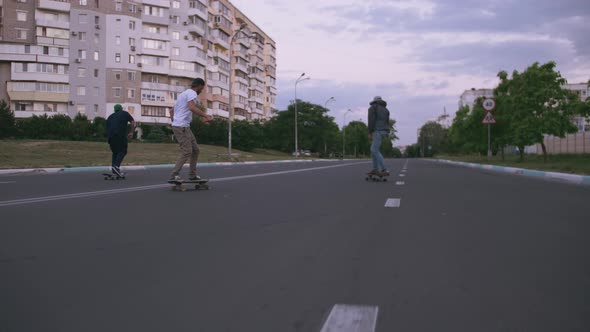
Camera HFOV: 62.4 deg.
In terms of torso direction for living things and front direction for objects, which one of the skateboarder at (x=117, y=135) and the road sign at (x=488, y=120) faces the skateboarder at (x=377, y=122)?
the road sign

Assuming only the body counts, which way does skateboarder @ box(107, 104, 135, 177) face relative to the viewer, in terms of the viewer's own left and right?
facing away from the viewer

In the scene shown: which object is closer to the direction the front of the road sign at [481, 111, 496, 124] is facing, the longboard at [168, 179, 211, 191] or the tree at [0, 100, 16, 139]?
the longboard

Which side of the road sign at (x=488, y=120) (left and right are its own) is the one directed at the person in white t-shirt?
front

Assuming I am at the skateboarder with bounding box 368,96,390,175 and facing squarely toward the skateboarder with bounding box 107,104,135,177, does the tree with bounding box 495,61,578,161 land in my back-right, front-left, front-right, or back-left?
back-right

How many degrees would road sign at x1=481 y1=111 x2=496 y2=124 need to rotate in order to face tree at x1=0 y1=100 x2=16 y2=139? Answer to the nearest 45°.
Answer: approximately 90° to its right

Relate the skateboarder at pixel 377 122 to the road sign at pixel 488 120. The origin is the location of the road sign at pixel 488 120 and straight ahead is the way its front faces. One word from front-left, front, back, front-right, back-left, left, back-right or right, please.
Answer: front

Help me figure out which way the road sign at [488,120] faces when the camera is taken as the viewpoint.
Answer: facing the viewer

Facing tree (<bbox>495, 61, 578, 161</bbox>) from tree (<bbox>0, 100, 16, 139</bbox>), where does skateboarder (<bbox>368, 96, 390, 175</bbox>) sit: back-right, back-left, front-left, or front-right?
front-right

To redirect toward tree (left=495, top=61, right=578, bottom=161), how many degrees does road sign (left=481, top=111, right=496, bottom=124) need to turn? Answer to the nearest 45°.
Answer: approximately 135° to its left

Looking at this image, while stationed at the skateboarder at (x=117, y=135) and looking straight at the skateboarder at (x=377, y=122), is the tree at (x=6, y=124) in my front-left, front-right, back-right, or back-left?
back-left

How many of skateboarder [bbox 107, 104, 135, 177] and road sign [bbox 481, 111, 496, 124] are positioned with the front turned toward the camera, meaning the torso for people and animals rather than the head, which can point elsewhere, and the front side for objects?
1

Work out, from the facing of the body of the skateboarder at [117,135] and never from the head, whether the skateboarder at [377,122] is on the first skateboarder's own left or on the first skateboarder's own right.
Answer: on the first skateboarder's own right

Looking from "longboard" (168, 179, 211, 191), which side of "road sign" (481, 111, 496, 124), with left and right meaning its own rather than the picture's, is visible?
front
